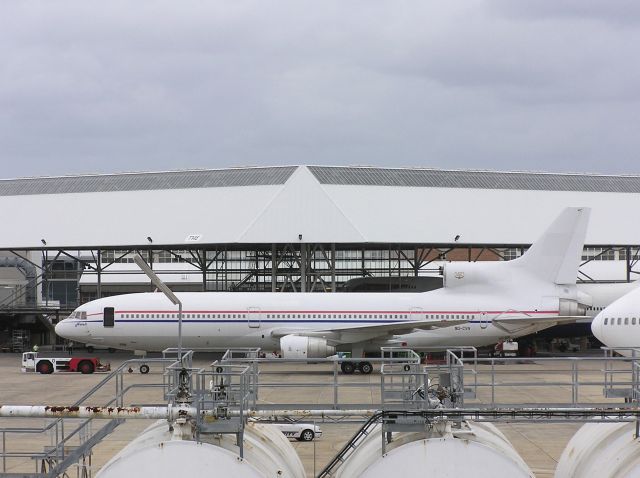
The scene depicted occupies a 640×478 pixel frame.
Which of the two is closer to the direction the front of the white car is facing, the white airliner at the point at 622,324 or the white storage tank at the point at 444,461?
the white airliner

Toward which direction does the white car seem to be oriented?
to the viewer's right

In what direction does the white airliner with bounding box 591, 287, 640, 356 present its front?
to the viewer's left

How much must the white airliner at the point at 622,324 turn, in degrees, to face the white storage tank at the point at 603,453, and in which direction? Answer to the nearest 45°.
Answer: approximately 90° to its left

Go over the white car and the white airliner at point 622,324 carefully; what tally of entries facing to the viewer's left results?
1

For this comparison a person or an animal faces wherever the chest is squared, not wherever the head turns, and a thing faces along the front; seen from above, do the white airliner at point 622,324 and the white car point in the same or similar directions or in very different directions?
very different directions

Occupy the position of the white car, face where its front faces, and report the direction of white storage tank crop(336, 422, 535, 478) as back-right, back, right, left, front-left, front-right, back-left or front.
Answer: right

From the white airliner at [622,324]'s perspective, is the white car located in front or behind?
in front

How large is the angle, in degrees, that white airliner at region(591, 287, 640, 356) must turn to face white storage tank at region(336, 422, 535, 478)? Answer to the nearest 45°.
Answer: approximately 90° to its left
